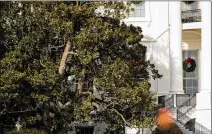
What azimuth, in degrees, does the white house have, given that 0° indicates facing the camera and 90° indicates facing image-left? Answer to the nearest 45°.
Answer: approximately 0°
